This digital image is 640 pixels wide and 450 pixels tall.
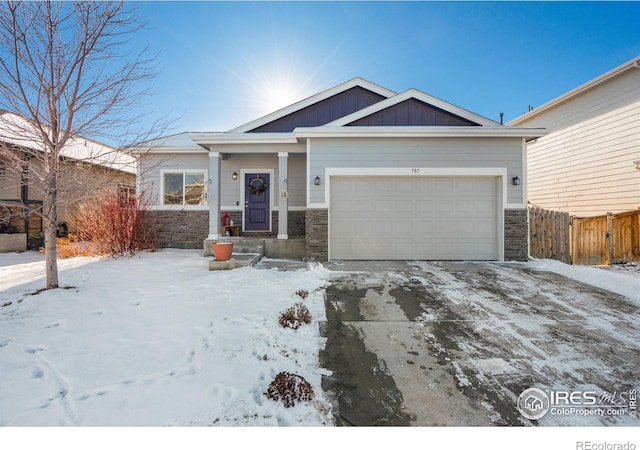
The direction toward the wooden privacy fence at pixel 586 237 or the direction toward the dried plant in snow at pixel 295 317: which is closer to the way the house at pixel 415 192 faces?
the dried plant in snow

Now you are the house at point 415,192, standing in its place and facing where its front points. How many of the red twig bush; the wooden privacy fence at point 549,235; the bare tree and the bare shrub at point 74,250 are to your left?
1

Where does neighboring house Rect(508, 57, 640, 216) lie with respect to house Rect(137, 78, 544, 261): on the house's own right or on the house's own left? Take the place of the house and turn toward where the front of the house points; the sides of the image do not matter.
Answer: on the house's own left

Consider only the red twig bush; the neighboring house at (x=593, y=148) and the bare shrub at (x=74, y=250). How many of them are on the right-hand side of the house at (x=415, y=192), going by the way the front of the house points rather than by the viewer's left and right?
2

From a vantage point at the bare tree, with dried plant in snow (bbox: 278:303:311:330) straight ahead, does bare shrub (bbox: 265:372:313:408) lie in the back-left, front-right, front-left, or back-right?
front-right

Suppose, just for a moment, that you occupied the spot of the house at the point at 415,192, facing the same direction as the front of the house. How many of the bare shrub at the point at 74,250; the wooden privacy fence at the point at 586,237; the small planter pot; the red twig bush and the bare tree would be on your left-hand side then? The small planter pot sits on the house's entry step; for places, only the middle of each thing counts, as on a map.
1

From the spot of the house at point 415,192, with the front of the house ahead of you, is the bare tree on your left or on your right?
on your right

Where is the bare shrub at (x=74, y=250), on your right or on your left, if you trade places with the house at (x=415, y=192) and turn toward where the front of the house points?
on your right

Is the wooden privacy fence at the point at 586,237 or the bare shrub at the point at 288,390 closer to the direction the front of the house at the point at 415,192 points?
the bare shrub

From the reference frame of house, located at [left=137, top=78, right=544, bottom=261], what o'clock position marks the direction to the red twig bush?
The red twig bush is roughly at 3 o'clock from the house.

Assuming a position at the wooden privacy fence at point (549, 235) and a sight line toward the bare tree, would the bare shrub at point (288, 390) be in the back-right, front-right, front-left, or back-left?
front-left

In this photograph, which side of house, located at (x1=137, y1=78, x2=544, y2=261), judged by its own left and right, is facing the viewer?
front

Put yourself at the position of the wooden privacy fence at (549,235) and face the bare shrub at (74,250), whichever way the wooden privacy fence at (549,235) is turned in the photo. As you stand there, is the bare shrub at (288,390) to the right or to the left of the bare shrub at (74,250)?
left

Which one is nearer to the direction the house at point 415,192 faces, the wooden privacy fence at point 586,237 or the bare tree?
the bare tree

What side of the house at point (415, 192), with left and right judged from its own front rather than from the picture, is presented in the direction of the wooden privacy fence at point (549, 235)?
left

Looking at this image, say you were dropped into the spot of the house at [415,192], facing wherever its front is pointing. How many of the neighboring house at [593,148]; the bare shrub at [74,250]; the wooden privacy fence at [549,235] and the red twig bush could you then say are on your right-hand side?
2

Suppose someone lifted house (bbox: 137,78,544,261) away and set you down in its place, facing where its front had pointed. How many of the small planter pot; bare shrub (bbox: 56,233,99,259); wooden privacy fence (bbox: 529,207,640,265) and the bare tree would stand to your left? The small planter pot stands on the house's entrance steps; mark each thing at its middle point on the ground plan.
1
